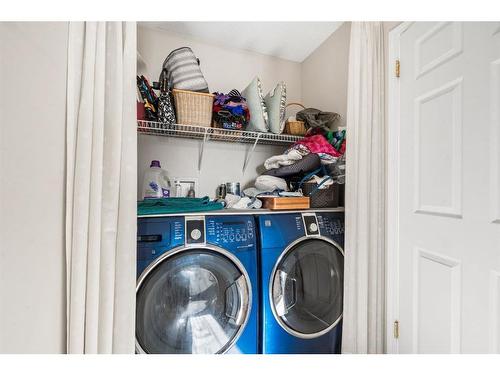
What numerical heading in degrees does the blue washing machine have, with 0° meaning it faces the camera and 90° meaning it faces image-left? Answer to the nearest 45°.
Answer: approximately 0°

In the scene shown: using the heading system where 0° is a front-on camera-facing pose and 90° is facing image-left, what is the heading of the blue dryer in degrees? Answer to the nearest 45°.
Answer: approximately 45°

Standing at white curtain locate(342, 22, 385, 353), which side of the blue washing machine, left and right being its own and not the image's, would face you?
left
